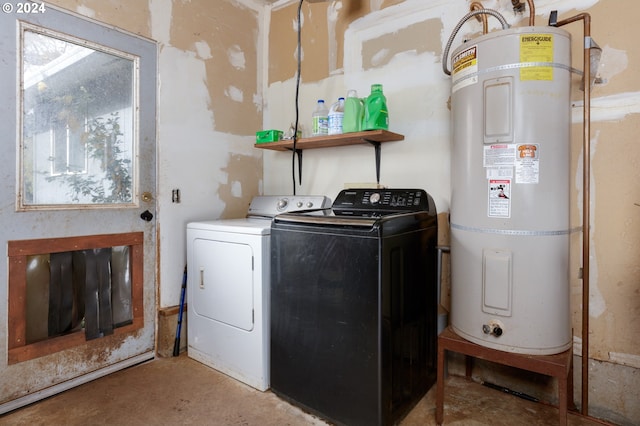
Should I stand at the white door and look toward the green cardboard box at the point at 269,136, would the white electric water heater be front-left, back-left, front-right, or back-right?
front-right

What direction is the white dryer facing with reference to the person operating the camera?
facing the viewer and to the left of the viewer

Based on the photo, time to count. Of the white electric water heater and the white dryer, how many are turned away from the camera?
0

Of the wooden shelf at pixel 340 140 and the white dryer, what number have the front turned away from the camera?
0

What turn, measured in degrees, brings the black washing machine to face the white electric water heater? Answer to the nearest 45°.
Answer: approximately 135° to its left

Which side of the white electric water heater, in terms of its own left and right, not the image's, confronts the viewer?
front

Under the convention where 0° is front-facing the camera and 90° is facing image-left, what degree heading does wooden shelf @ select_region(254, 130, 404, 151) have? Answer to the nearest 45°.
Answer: approximately 45°

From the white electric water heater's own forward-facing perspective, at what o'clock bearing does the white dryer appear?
The white dryer is roughly at 3 o'clock from the white electric water heater.

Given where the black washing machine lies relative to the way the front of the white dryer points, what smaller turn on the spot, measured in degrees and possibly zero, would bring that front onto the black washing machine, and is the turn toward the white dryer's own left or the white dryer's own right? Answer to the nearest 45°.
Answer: approximately 90° to the white dryer's own left

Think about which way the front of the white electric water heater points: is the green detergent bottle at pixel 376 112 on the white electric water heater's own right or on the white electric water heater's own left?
on the white electric water heater's own right
